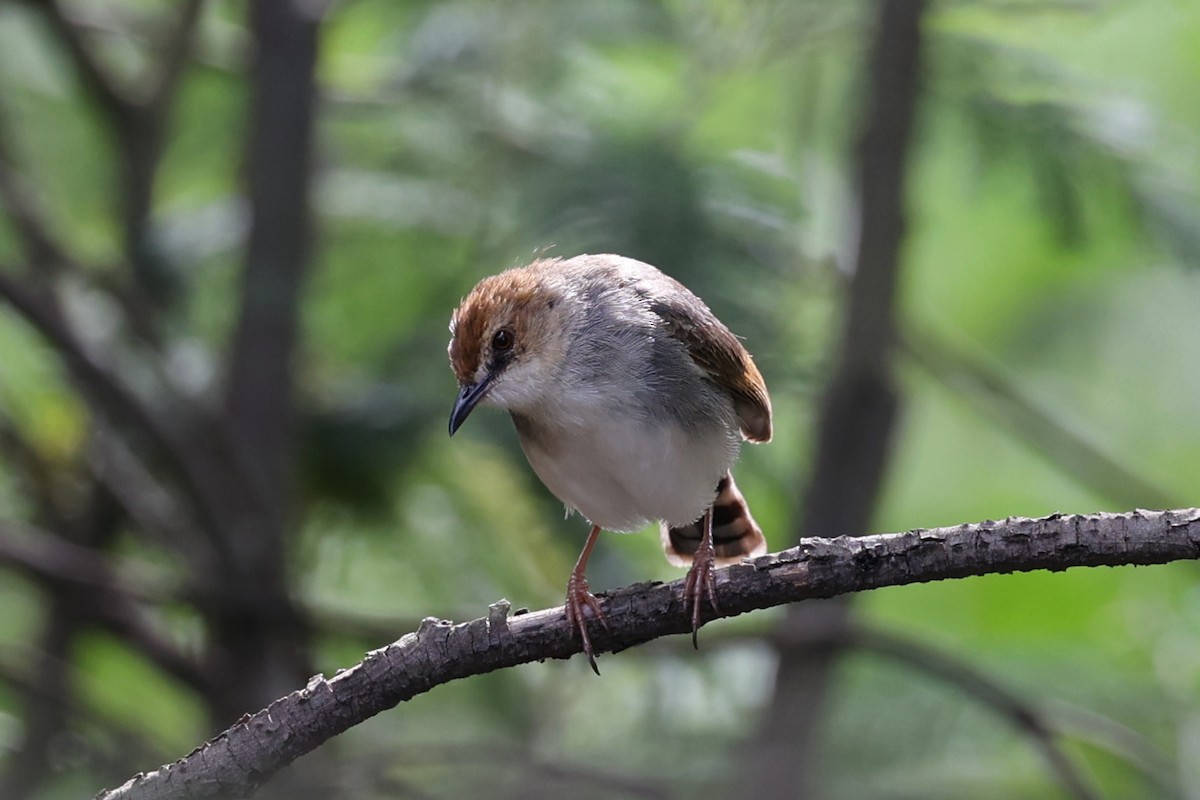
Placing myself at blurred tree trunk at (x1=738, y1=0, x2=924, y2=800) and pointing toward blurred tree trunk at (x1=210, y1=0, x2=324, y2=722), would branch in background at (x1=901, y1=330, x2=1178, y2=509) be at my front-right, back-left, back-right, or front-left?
back-right

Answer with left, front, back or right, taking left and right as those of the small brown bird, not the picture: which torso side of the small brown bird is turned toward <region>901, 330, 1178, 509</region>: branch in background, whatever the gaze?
back

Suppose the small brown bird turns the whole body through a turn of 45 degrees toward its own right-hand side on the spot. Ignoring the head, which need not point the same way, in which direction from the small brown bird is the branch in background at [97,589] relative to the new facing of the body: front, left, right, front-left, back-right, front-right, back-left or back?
front-right

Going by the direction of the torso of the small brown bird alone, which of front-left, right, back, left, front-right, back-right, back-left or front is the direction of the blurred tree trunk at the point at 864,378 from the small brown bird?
back

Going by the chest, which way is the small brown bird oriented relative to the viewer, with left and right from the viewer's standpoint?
facing the viewer and to the left of the viewer

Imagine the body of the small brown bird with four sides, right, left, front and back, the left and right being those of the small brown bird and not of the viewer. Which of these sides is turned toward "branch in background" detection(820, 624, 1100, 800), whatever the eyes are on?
back

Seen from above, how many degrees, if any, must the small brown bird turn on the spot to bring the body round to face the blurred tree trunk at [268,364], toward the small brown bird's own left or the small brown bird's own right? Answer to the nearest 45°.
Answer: approximately 90° to the small brown bird's own right

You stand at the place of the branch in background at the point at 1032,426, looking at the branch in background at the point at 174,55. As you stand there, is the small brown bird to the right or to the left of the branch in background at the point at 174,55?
left

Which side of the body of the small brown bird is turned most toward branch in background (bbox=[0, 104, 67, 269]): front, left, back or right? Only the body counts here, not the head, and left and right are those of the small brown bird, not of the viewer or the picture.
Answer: right
